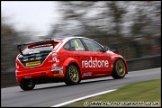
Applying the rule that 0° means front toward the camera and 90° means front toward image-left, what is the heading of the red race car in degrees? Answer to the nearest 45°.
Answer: approximately 225°
